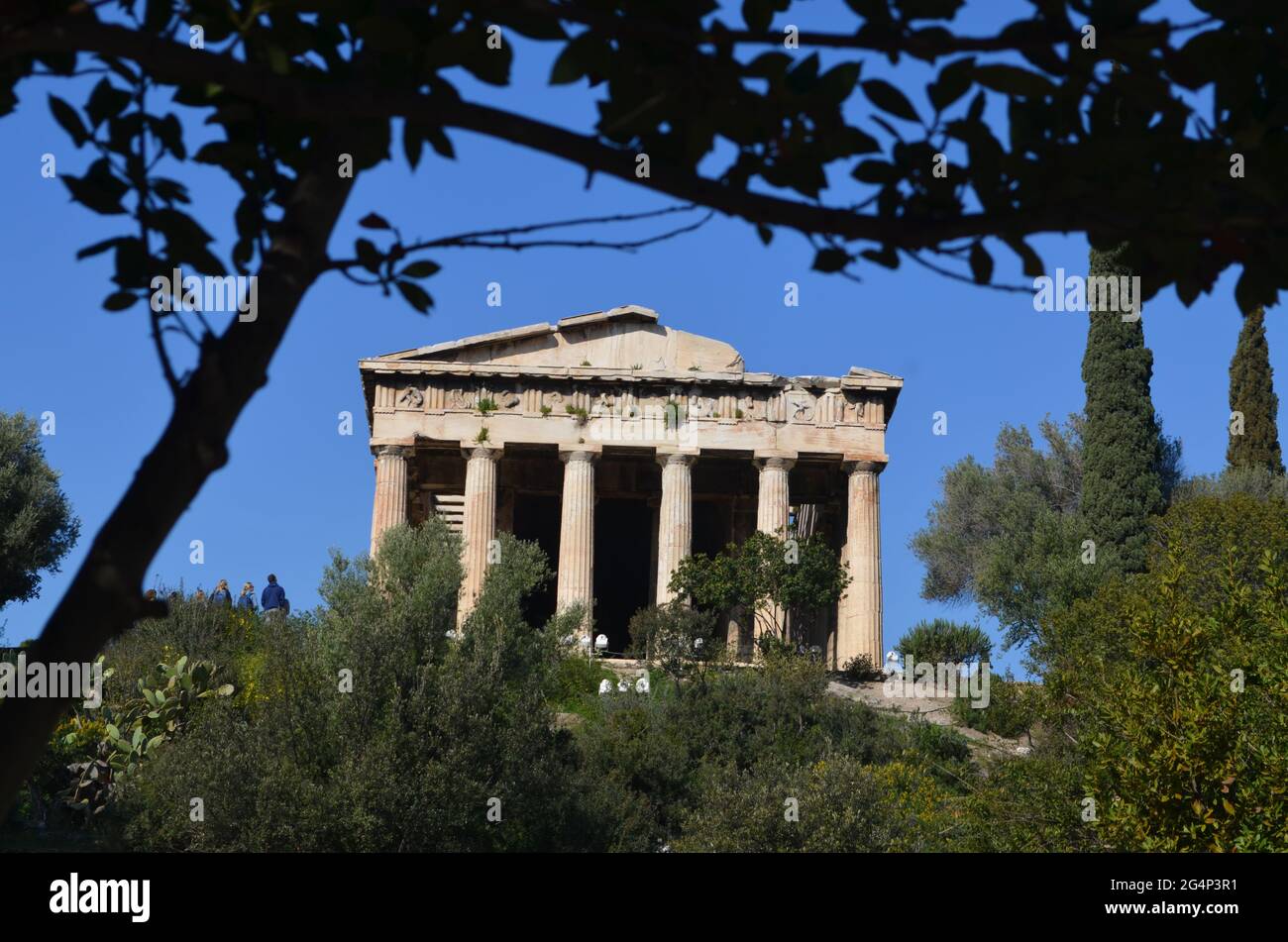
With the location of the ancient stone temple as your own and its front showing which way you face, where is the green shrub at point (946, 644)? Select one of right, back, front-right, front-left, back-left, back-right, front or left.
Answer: left

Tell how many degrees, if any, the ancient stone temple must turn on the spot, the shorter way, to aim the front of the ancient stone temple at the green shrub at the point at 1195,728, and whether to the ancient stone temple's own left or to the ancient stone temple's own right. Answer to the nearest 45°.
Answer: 0° — it already faces it

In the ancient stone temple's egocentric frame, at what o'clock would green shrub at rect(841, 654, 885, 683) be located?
The green shrub is roughly at 10 o'clock from the ancient stone temple.

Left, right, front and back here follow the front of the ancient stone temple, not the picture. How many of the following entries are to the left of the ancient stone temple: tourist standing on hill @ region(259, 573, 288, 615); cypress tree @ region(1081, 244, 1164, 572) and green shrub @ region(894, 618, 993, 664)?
2

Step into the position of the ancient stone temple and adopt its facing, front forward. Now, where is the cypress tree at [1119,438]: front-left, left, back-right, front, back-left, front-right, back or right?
left

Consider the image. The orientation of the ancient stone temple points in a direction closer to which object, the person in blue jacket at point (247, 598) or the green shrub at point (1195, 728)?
the green shrub

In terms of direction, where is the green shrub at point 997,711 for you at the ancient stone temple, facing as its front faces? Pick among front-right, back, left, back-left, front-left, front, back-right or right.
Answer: front-left

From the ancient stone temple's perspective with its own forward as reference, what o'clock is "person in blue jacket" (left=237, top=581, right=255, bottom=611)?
The person in blue jacket is roughly at 2 o'clock from the ancient stone temple.

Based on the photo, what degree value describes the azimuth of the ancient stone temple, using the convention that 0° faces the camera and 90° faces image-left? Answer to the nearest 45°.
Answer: approximately 0°

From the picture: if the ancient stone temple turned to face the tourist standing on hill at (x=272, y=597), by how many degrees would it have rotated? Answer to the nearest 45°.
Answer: approximately 45° to its right

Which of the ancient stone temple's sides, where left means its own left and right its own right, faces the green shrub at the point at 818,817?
front
